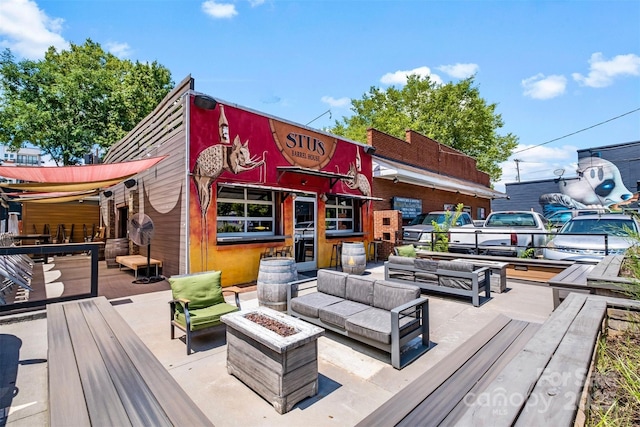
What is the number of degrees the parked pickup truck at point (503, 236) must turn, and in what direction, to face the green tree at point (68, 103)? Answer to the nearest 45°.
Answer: approximately 135° to its left

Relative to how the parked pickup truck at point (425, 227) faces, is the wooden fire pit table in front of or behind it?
in front

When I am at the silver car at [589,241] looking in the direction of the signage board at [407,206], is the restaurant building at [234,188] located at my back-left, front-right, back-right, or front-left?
front-left

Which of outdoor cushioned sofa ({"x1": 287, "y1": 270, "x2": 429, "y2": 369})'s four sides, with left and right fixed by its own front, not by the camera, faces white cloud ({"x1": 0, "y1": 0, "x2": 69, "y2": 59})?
right

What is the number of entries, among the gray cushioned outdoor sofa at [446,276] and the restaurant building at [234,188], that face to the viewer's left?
0

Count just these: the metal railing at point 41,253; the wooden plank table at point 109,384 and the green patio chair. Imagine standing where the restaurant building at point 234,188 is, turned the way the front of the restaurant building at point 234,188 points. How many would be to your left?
0

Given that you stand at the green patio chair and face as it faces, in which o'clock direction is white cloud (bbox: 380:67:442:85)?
The white cloud is roughly at 9 o'clock from the green patio chair.

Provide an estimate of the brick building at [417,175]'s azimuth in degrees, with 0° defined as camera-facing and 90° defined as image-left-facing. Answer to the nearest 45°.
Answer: approximately 315°

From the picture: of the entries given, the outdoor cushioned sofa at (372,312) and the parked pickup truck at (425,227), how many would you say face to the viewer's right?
0

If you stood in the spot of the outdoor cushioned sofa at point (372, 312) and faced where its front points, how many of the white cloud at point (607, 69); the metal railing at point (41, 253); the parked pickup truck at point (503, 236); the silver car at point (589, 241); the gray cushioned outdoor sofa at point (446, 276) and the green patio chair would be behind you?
4

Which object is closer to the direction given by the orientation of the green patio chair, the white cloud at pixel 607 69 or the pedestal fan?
the white cloud

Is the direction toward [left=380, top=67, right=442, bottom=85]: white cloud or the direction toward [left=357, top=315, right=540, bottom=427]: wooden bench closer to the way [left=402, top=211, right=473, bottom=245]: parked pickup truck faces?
the wooden bench

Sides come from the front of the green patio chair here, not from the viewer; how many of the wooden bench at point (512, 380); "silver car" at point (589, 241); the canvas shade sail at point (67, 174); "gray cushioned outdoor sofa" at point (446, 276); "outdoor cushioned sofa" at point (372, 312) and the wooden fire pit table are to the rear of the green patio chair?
1

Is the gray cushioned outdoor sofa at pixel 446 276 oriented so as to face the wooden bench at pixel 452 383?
no

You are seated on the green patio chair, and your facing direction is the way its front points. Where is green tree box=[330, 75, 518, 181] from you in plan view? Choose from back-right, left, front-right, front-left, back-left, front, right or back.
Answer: left
